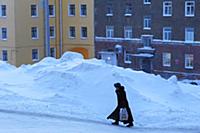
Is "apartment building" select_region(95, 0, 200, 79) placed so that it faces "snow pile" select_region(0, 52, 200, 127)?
yes

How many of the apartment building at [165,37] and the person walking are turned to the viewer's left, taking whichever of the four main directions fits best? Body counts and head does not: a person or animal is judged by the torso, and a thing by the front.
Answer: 1

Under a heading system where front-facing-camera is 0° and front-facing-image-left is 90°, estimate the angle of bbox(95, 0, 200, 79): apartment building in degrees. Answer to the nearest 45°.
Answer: approximately 0°

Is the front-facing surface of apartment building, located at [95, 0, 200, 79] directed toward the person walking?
yes

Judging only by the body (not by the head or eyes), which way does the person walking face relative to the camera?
to the viewer's left

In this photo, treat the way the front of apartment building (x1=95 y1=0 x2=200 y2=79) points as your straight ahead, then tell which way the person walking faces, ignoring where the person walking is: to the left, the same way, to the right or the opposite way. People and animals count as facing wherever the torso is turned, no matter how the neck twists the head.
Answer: to the right

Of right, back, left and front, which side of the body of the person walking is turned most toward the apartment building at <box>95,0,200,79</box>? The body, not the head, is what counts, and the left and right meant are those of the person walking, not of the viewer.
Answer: right
